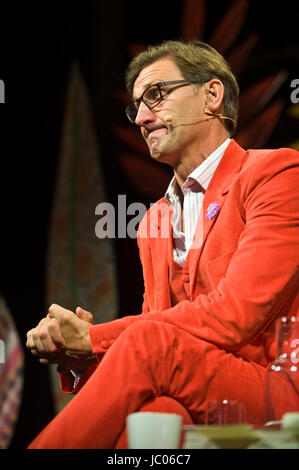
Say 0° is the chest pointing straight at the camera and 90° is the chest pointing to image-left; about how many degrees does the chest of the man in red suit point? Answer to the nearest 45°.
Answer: approximately 45°
